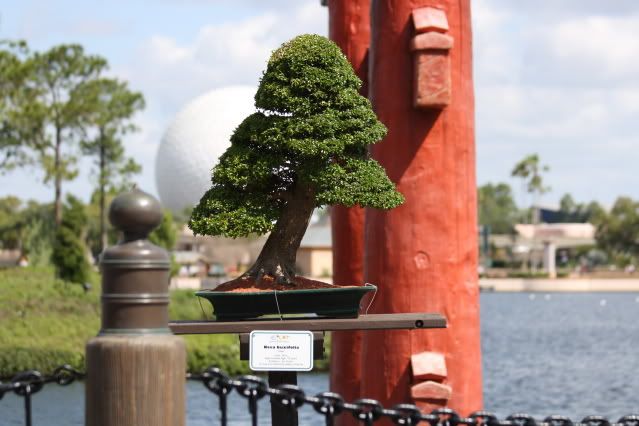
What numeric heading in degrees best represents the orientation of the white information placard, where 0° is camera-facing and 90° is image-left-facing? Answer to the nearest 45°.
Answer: approximately 0°

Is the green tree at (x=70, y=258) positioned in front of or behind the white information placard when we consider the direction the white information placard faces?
behind

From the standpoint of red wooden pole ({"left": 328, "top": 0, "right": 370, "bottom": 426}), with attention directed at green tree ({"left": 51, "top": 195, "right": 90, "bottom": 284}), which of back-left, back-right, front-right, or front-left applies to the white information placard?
back-left

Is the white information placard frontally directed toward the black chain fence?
yes

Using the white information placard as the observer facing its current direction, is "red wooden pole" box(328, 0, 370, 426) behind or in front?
behind

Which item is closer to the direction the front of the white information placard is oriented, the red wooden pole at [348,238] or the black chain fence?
the black chain fence
